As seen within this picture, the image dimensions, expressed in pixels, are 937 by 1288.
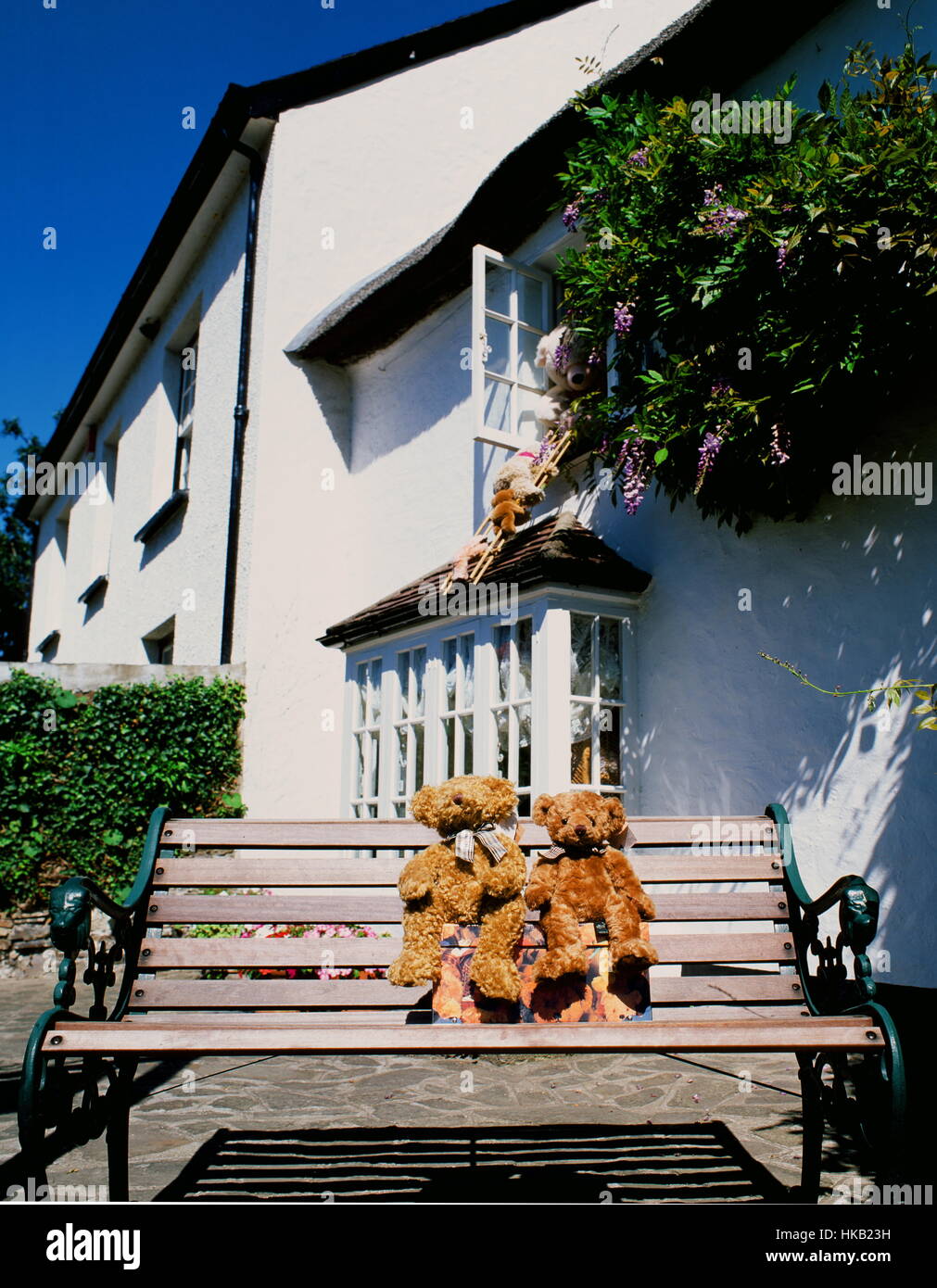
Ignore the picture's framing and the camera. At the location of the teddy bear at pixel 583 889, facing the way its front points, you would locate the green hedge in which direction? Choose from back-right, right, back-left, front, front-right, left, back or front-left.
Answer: back-right

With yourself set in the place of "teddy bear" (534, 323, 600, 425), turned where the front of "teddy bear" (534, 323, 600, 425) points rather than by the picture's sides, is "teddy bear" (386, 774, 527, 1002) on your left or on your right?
on your right

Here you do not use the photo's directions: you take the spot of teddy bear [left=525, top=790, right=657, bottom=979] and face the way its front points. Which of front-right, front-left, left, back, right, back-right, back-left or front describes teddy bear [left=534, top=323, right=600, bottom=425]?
back

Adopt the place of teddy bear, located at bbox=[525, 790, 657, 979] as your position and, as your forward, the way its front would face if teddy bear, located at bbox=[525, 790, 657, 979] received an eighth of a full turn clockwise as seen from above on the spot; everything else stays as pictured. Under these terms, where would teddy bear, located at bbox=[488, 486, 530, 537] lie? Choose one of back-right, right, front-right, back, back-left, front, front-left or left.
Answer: back-right

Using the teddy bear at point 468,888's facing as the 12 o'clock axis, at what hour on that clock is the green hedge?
The green hedge is roughly at 5 o'clock from the teddy bear.

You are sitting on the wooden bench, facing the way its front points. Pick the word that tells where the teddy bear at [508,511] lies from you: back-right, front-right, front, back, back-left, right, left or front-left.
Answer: back

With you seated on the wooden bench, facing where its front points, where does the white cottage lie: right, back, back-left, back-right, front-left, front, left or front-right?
back

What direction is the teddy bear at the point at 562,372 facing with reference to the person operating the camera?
facing the viewer and to the right of the viewer

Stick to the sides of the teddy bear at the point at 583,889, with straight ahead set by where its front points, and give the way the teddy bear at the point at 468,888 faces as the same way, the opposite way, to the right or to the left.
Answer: the same way

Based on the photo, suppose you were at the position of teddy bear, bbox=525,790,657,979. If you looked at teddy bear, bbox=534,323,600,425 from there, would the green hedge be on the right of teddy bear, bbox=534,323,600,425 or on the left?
left

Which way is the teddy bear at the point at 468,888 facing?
toward the camera

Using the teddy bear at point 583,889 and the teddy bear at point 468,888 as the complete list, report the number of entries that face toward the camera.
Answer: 2
